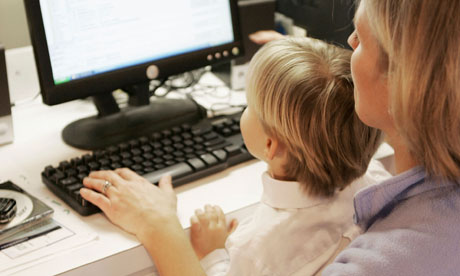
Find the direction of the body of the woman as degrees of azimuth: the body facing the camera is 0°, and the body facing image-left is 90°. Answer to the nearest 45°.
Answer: approximately 135°

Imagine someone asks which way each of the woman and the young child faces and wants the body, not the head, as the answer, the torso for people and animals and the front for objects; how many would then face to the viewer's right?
0

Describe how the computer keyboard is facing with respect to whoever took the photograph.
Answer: facing the viewer and to the right of the viewer

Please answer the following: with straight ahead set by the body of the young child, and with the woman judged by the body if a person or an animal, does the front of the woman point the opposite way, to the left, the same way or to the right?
the same way

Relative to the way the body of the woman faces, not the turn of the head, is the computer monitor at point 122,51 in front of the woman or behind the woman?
in front

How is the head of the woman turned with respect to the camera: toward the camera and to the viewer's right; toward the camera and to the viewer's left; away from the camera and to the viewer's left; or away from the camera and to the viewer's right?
away from the camera and to the viewer's left

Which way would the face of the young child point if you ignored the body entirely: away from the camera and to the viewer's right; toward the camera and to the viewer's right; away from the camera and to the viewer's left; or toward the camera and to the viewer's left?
away from the camera and to the viewer's left

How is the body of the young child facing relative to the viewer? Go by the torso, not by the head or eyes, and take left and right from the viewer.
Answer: facing away from the viewer and to the left of the viewer

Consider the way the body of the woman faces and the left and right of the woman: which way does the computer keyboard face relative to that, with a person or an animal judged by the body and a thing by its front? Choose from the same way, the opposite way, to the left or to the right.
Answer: the opposite way
